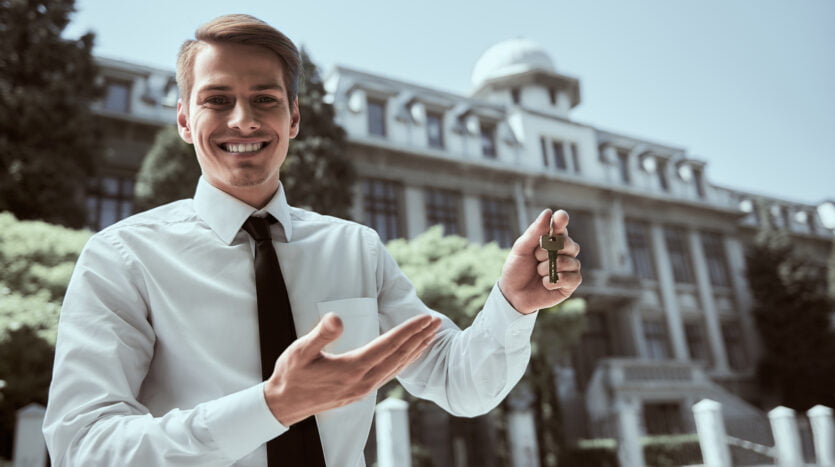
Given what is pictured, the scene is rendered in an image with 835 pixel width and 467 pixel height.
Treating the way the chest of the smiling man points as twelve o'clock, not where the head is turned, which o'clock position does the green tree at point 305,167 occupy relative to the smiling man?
The green tree is roughly at 6 o'clock from the smiling man.

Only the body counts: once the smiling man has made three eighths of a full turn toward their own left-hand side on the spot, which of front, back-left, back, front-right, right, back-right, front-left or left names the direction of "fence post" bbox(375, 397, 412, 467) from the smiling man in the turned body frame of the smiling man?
front-left

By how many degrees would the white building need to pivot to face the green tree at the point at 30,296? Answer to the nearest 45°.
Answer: approximately 90° to its right

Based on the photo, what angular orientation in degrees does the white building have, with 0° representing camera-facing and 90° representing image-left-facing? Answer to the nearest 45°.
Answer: approximately 315°

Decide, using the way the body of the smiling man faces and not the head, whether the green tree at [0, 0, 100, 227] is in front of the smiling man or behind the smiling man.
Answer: behind
